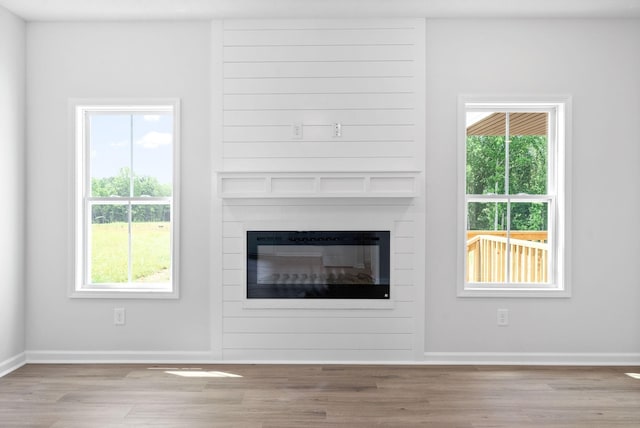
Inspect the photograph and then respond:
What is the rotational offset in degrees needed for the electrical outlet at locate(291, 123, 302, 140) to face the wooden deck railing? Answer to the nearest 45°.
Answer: approximately 90° to its left

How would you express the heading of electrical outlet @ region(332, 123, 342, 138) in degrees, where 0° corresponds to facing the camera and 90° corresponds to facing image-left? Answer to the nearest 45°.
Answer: approximately 0°

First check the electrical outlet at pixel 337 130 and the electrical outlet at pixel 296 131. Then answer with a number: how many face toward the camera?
2

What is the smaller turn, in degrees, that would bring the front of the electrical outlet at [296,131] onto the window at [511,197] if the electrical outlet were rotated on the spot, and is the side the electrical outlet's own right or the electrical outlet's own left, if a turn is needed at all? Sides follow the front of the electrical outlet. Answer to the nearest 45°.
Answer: approximately 90° to the electrical outlet's own left

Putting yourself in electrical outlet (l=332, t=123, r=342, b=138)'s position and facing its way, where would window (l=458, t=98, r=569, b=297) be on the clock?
The window is roughly at 9 o'clock from the electrical outlet.

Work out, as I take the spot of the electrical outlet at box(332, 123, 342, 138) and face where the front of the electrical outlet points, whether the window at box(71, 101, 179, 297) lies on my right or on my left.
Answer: on my right
